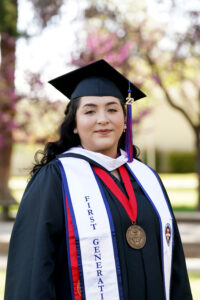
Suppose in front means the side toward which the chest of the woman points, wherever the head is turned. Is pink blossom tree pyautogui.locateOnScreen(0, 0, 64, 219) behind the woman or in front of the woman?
behind

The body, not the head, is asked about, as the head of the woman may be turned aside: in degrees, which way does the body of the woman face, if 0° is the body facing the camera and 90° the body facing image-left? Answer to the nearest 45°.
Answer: approximately 315°
